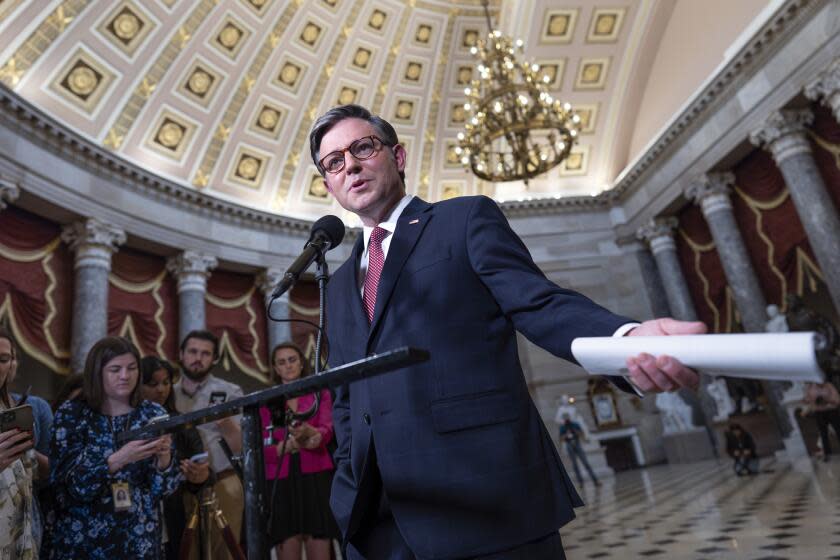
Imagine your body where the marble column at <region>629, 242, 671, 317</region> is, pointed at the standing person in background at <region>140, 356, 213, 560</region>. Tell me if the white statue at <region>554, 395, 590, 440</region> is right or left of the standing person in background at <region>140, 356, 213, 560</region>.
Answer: right

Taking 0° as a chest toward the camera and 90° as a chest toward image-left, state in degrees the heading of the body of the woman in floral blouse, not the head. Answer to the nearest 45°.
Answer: approximately 315°

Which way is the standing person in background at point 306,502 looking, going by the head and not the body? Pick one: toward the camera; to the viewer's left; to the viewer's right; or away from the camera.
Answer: toward the camera

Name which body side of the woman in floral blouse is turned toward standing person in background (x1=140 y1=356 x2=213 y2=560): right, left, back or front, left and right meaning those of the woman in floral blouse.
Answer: left

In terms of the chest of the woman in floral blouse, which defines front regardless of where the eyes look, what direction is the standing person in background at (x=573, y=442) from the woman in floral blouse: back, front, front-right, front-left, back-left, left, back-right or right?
left

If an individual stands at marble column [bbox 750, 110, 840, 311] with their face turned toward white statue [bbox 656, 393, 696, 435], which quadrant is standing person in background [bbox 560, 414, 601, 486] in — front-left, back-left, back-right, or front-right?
front-left

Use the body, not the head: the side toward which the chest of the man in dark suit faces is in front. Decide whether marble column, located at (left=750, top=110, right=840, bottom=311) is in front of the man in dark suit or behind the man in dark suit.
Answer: behind

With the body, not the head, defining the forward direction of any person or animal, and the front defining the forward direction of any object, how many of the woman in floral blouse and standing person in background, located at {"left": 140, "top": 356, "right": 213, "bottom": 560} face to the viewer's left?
0

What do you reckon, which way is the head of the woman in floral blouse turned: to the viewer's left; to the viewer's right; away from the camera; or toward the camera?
toward the camera

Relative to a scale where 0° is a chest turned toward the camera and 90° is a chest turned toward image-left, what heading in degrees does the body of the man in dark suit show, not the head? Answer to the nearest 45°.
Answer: approximately 45°
